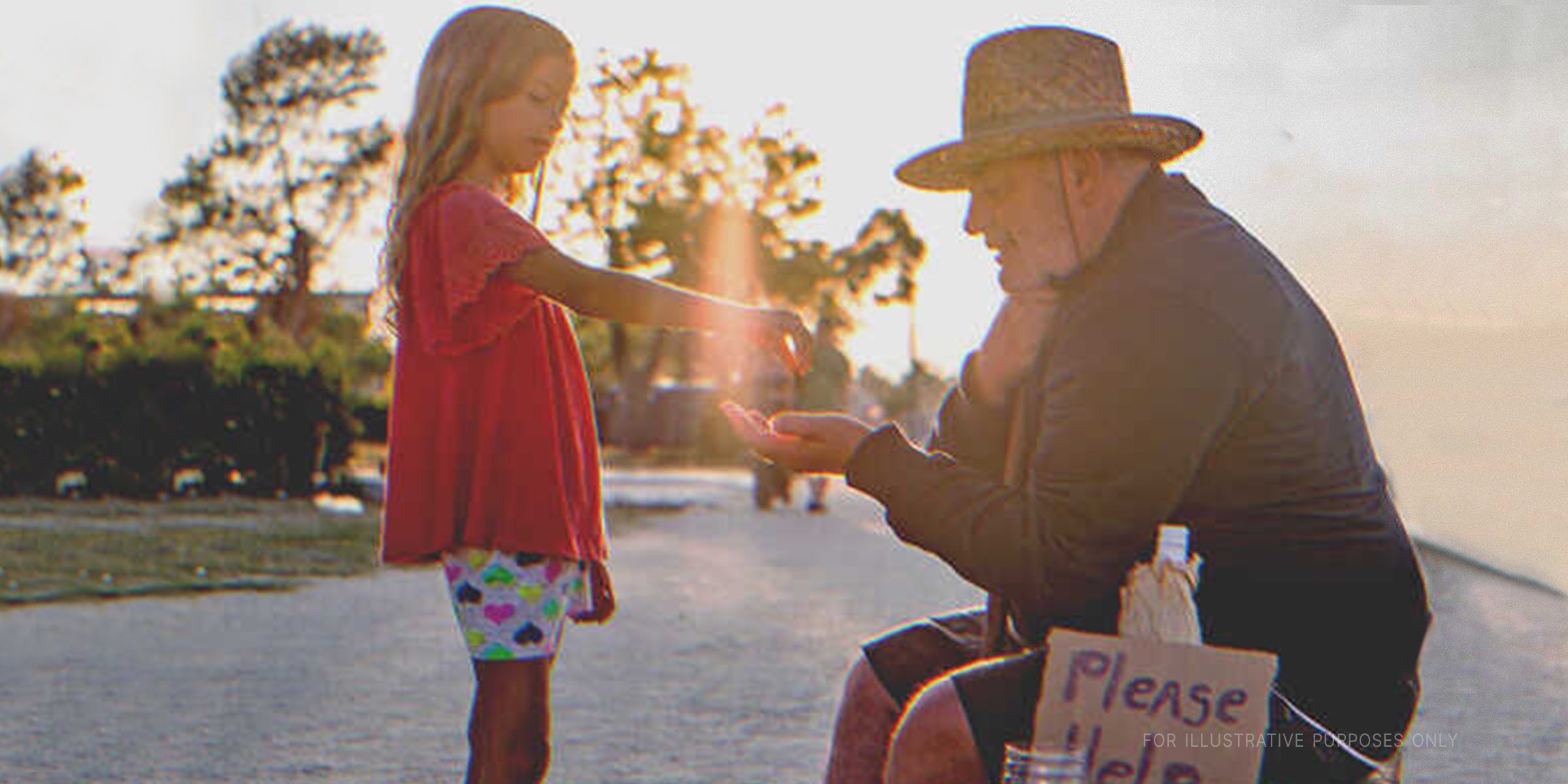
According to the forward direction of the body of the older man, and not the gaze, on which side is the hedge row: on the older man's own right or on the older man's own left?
on the older man's own right

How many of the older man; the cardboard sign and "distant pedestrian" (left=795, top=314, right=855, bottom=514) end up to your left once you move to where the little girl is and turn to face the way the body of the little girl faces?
1

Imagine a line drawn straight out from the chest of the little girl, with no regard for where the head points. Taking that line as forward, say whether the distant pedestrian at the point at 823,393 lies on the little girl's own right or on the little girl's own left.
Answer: on the little girl's own left

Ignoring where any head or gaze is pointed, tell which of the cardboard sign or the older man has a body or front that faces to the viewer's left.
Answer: the older man

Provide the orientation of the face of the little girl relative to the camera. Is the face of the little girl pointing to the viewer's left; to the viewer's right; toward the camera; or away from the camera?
to the viewer's right

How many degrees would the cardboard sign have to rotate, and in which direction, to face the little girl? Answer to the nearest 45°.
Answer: approximately 135° to its right

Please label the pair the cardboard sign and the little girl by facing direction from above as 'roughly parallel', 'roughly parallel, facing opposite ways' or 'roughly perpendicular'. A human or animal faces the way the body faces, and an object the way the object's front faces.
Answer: roughly perpendicular

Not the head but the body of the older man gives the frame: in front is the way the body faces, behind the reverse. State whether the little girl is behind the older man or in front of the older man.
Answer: in front

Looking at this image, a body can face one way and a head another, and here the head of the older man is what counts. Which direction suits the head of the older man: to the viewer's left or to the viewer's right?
to the viewer's left

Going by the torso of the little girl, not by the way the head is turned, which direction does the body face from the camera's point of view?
to the viewer's right

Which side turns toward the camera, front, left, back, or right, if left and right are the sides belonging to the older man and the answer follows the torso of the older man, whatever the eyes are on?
left

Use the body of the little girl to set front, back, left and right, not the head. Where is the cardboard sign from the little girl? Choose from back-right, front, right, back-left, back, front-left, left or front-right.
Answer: front-right

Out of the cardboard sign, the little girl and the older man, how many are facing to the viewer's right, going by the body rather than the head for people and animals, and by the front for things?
1

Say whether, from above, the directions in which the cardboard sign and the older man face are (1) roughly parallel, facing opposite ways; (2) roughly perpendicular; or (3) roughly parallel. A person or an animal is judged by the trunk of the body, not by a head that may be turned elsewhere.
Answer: roughly perpendicular
